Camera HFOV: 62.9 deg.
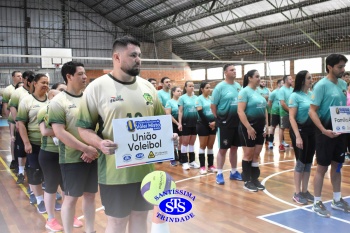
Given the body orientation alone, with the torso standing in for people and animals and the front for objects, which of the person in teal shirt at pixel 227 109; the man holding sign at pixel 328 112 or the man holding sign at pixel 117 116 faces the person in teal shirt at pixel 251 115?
the person in teal shirt at pixel 227 109

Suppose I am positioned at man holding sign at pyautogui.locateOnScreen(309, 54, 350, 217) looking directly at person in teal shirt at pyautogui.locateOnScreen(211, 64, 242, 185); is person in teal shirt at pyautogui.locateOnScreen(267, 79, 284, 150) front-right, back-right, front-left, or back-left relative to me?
front-right

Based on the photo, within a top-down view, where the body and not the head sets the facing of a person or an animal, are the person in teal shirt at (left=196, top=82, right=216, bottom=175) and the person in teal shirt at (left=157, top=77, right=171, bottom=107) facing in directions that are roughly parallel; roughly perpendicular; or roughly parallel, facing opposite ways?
roughly parallel

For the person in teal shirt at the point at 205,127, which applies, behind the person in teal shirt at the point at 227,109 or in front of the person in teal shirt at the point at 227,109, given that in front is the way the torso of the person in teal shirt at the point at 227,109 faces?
behind

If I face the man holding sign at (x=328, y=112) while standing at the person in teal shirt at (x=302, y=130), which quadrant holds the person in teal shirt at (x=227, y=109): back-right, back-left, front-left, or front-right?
back-right

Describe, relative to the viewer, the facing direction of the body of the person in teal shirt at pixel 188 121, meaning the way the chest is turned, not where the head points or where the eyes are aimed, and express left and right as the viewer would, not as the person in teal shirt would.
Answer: facing the viewer and to the right of the viewer

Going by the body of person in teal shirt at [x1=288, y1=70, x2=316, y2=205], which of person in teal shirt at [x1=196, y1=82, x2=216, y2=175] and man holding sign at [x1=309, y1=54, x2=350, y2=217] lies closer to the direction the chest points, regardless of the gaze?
the man holding sign

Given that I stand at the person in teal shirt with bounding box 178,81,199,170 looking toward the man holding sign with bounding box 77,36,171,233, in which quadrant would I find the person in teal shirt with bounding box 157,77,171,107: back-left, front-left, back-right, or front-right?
back-right
